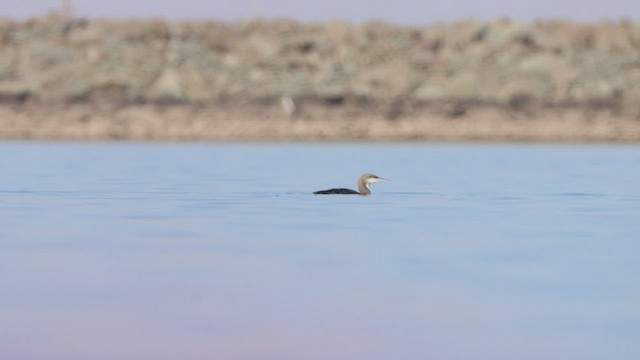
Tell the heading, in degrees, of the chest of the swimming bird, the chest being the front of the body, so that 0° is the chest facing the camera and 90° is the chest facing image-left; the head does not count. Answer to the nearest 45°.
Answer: approximately 270°
